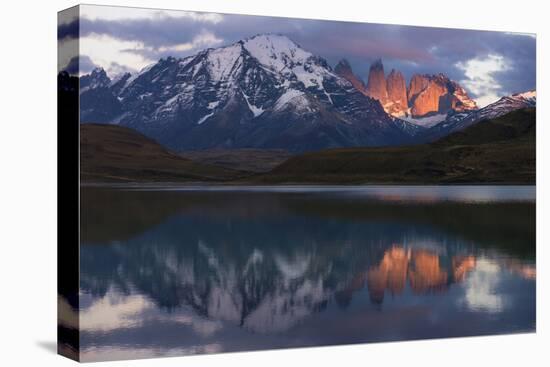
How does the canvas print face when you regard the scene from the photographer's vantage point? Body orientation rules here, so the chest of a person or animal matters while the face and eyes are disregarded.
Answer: facing the viewer and to the right of the viewer
